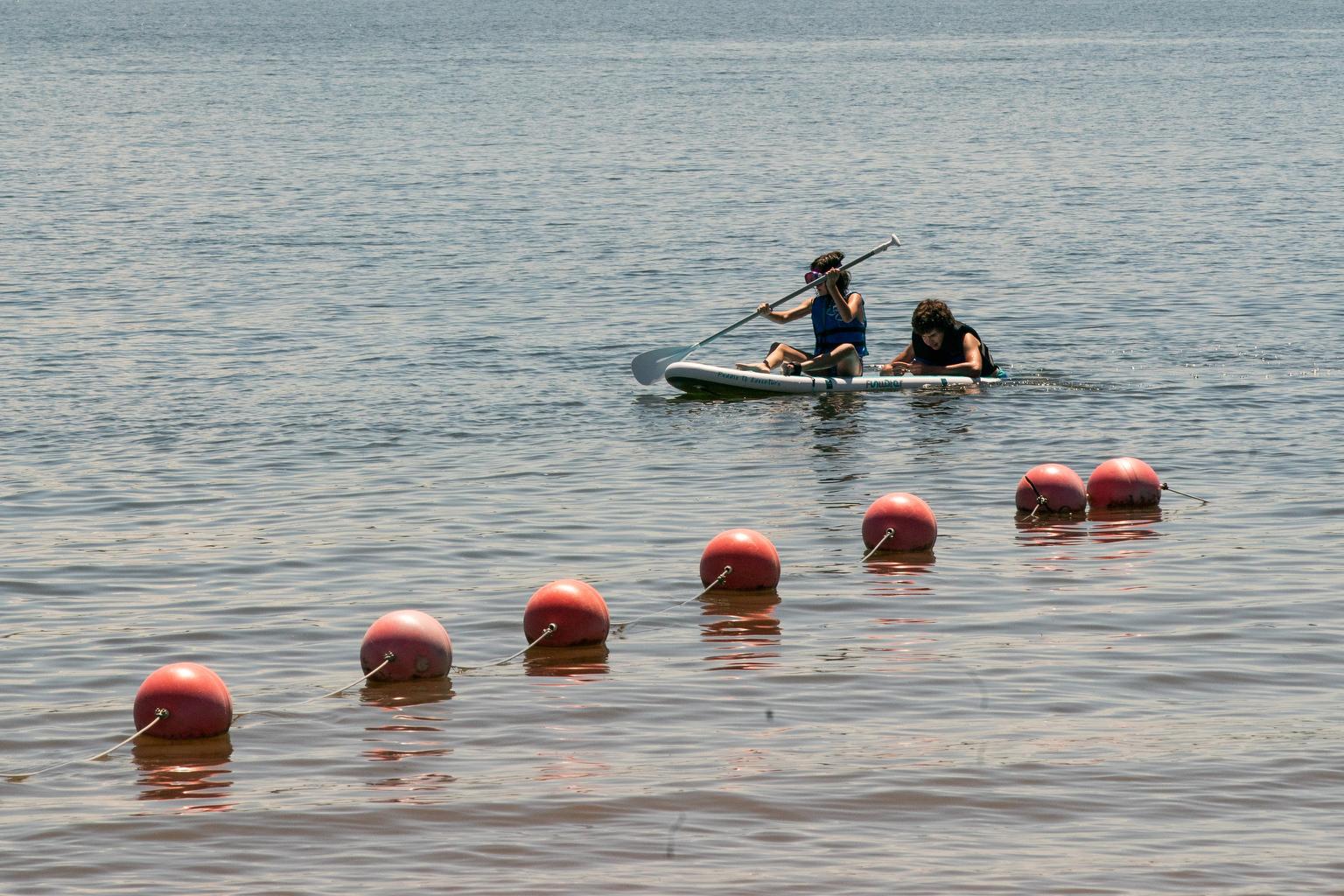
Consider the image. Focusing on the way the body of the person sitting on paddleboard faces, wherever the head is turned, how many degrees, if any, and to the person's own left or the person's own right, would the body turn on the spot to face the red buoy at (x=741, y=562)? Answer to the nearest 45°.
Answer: approximately 45° to the person's own left

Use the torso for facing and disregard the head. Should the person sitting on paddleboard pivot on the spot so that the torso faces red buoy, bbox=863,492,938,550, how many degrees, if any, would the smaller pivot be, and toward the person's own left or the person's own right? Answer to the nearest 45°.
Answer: approximately 45° to the person's own left

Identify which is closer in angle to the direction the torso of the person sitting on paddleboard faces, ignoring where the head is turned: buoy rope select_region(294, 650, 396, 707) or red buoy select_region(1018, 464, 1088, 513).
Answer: the buoy rope

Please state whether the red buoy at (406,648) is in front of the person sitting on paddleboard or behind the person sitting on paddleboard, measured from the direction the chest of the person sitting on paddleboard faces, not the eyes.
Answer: in front

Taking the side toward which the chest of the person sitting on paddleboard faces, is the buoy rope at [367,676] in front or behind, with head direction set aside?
in front

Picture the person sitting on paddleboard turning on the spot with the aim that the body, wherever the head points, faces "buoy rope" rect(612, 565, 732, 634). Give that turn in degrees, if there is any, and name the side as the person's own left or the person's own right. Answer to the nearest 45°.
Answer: approximately 45° to the person's own left

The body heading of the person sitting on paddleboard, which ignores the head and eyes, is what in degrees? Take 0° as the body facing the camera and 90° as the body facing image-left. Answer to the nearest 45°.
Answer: approximately 45°

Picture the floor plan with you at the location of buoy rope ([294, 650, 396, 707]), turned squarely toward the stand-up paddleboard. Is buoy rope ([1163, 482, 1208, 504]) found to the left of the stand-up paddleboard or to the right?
right

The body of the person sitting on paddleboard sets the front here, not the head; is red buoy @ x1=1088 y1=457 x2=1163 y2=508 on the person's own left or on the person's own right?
on the person's own left
